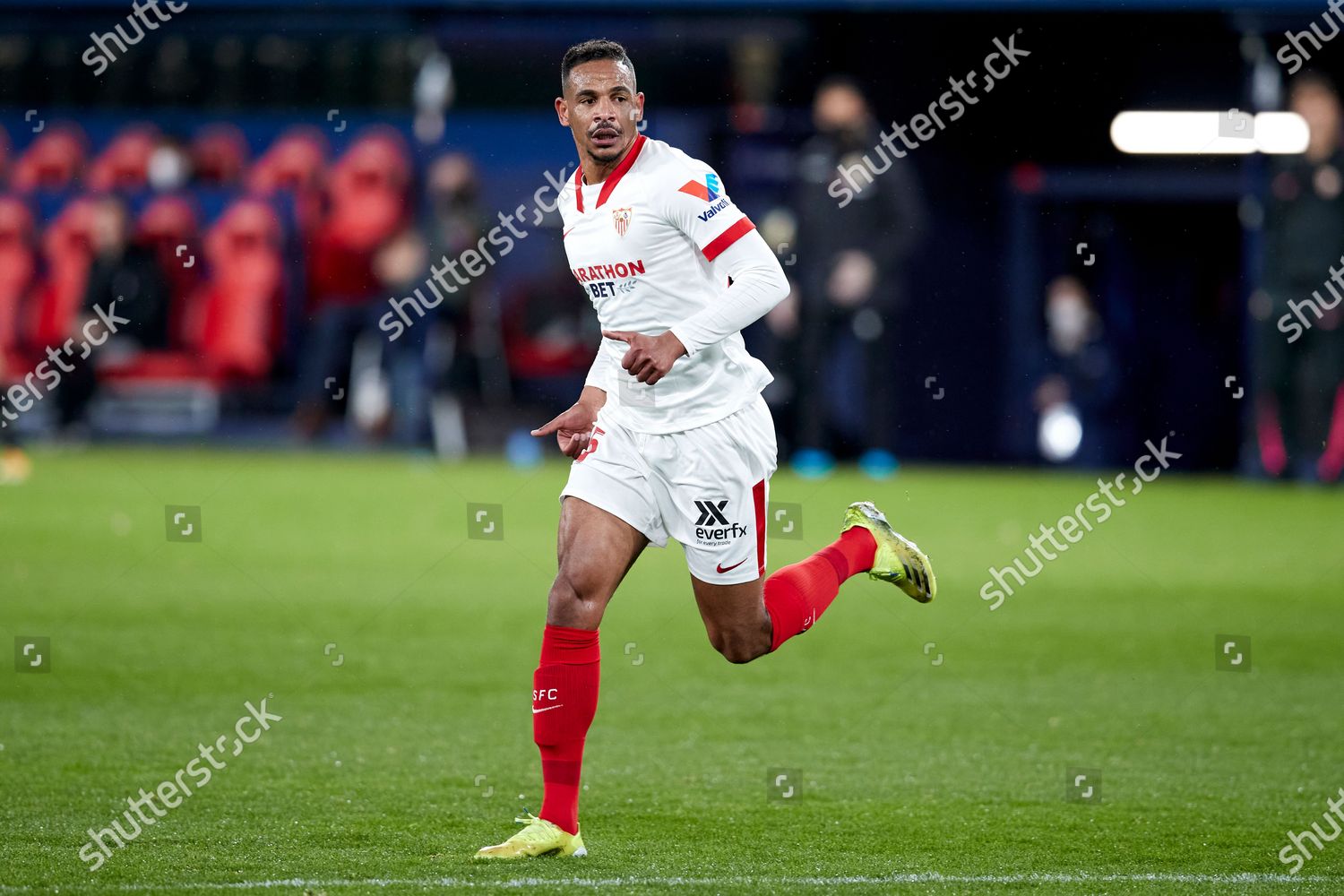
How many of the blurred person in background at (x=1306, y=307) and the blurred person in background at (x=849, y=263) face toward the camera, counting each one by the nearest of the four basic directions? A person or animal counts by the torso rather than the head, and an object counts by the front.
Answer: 2

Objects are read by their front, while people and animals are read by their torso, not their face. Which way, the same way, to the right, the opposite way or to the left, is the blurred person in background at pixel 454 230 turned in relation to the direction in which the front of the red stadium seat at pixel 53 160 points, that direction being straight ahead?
the same way

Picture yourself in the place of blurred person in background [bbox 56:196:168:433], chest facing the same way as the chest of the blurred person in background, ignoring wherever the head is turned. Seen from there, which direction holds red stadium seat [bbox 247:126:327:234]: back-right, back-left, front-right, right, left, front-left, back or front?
back-left

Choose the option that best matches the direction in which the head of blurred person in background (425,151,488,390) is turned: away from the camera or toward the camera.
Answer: toward the camera

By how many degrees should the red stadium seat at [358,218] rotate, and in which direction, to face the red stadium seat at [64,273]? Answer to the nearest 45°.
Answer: approximately 45° to its right

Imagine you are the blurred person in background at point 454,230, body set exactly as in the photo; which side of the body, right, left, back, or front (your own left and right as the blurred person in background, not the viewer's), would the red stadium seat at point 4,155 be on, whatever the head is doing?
right

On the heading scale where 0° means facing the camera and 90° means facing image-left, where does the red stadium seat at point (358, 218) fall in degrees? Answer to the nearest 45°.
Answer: approximately 45°

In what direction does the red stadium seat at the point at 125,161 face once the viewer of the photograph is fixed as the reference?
facing the viewer and to the left of the viewer

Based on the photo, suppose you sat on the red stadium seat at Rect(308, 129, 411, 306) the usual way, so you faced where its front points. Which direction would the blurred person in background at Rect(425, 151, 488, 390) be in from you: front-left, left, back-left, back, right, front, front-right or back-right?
left

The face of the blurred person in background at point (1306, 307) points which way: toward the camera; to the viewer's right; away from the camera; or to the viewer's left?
toward the camera

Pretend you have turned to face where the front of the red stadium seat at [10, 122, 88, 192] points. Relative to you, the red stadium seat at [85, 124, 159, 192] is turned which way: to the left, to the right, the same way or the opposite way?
the same way

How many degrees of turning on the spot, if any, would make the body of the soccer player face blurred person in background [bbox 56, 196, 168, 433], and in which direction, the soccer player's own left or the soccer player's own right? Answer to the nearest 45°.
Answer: approximately 90° to the soccer player's own right

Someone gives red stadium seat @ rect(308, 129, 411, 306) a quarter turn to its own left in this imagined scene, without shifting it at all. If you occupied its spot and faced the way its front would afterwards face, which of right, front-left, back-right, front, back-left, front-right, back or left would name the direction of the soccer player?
front-right

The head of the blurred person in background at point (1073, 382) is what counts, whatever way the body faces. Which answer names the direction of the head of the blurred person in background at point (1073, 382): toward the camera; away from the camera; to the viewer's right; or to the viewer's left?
toward the camera

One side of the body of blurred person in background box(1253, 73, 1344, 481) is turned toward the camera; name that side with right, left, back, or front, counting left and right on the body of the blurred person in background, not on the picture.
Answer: front

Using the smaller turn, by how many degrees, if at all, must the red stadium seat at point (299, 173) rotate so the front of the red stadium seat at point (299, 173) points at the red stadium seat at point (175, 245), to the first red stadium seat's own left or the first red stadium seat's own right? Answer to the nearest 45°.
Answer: approximately 45° to the first red stadium seat's own right

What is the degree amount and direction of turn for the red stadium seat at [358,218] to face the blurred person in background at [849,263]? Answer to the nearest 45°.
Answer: approximately 90° to its left

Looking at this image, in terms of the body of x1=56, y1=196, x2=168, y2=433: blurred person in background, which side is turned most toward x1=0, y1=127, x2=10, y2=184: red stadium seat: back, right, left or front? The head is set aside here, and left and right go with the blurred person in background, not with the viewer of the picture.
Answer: right
